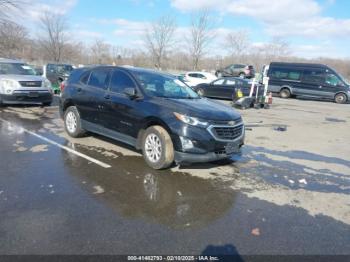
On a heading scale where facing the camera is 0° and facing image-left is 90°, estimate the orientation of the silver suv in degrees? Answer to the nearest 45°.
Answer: approximately 315°

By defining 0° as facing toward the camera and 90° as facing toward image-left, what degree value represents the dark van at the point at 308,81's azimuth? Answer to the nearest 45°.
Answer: approximately 270°

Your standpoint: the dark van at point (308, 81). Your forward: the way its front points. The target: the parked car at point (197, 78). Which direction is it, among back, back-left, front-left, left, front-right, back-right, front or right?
back

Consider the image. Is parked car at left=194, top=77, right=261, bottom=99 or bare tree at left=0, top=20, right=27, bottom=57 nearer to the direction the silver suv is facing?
the parked car

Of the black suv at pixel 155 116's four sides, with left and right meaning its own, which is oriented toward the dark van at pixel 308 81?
left

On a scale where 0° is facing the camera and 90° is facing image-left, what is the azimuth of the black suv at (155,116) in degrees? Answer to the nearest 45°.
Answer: approximately 315°

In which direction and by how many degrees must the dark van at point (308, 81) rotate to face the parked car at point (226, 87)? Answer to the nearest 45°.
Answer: approximately 135° to its right

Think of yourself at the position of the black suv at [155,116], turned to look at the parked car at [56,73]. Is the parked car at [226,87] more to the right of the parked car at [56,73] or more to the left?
right
